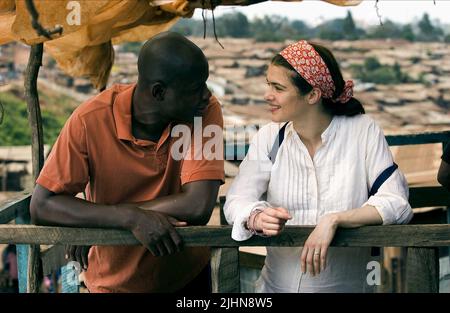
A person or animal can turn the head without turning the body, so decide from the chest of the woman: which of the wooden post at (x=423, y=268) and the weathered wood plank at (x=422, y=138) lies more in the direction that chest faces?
the wooden post

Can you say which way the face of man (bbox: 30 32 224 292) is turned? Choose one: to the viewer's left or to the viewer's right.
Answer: to the viewer's right

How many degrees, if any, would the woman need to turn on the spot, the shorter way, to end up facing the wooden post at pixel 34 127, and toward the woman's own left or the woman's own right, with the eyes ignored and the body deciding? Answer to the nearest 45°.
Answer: approximately 90° to the woman's own right

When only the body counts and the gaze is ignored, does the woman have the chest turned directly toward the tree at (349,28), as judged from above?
no

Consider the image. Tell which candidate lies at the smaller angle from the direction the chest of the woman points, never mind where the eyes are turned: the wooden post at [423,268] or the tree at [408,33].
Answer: the wooden post

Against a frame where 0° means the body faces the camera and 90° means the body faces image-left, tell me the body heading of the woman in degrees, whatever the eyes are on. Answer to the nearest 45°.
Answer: approximately 0°

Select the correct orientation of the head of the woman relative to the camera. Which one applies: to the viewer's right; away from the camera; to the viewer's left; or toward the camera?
to the viewer's left

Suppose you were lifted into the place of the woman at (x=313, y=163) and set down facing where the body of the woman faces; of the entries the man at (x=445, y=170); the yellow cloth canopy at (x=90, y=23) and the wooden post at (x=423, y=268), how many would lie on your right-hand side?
1

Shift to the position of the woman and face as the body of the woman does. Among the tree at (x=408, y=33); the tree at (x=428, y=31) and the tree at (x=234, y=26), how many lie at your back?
3

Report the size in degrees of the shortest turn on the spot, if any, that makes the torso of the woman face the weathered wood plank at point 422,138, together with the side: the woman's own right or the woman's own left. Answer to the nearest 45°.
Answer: approximately 135° to the woman's own left

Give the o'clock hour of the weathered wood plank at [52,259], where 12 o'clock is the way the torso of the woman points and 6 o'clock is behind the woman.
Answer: The weathered wood plank is roughly at 4 o'clock from the woman.

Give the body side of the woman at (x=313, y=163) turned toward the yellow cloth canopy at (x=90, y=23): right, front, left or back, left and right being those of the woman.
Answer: right

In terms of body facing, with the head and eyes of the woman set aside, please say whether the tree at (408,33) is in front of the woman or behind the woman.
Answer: behind
